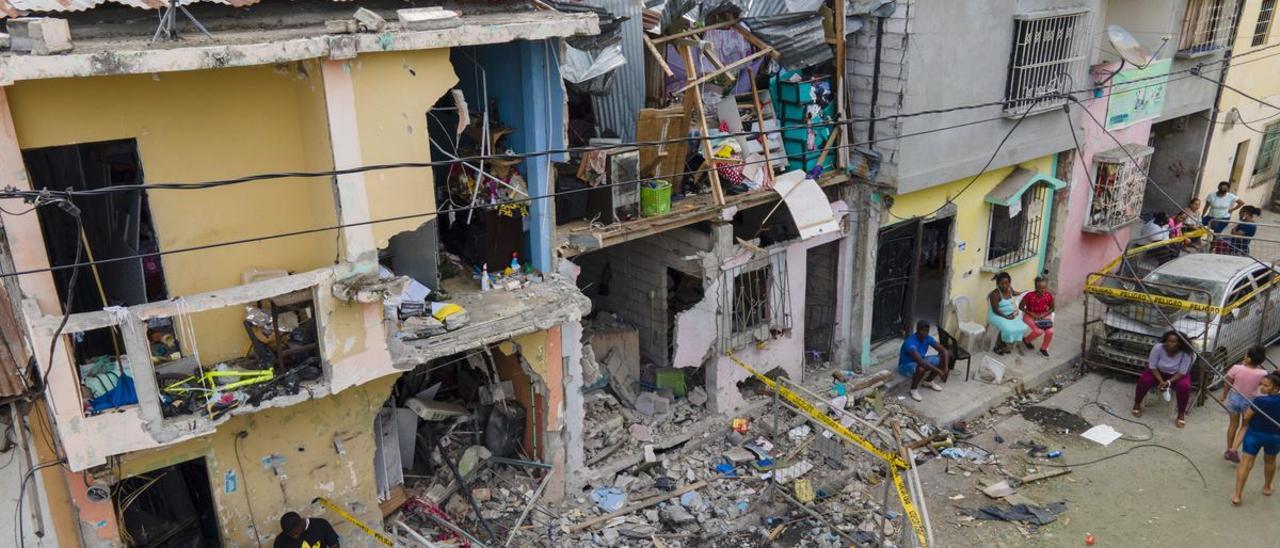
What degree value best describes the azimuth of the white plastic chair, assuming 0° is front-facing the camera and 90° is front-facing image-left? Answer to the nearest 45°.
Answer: approximately 315°

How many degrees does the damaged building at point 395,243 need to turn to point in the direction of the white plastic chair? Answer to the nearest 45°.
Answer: approximately 45° to its left

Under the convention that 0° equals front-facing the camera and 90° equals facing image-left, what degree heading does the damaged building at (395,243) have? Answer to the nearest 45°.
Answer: approximately 315°

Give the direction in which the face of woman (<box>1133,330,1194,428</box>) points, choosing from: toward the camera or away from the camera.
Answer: toward the camera

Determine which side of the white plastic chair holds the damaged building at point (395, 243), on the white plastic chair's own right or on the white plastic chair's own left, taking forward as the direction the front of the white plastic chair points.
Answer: on the white plastic chair's own right

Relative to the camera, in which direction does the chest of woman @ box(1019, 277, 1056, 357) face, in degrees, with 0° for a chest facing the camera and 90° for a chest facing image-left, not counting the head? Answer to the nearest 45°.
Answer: approximately 0°

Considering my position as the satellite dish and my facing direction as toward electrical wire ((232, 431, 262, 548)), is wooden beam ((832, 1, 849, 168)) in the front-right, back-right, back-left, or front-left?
front-right

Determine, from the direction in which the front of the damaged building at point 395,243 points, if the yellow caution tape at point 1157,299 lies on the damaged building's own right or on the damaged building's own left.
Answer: on the damaged building's own left

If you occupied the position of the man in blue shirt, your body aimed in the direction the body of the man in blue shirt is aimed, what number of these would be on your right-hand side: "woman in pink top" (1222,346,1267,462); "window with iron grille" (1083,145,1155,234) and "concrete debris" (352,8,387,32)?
1

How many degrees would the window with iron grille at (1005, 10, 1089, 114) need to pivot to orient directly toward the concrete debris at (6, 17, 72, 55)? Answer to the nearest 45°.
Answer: approximately 90° to its right

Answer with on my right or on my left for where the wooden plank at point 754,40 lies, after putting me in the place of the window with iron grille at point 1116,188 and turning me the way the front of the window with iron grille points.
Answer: on my right

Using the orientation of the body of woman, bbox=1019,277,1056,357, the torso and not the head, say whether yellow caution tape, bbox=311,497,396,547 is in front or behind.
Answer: in front
